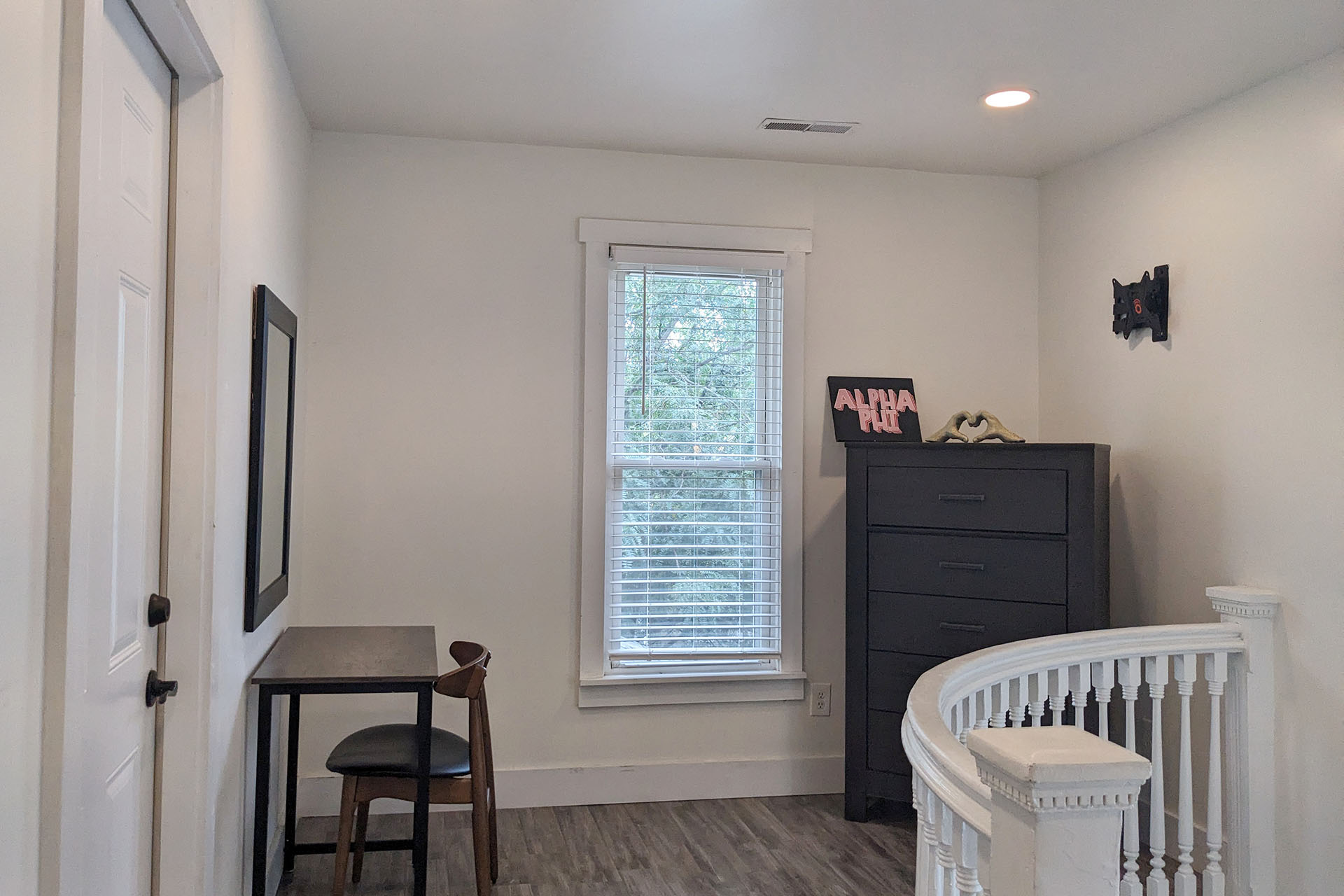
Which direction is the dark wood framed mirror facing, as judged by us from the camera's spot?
facing to the right of the viewer

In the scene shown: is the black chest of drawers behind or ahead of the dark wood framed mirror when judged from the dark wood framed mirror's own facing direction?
ahead

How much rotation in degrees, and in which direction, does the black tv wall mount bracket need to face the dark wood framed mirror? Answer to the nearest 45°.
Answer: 0° — it already faces it

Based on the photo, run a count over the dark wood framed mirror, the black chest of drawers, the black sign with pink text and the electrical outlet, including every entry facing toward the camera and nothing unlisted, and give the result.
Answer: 3

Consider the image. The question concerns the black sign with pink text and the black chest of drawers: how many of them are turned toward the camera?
2

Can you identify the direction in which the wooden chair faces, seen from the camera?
facing to the left of the viewer

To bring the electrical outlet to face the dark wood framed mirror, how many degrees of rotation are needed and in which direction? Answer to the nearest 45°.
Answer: approximately 45° to its right

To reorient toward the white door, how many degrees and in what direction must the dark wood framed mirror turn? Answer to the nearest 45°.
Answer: approximately 90° to its right
